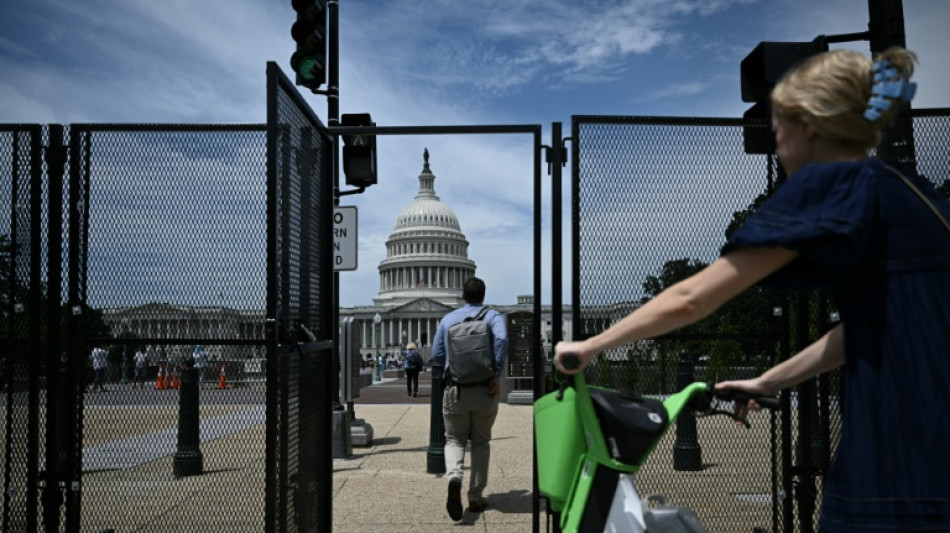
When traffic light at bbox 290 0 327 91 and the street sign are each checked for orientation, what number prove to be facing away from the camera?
0

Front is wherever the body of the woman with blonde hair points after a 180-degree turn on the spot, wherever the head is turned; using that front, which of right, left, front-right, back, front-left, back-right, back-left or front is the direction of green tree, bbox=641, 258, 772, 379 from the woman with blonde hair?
back-left

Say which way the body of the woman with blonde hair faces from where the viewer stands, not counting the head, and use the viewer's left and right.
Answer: facing away from the viewer and to the left of the viewer

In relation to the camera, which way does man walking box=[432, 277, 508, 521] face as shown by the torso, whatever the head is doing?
away from the camera

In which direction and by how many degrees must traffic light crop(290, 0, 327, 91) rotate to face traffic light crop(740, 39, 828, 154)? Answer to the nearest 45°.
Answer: approximately 90° to its left

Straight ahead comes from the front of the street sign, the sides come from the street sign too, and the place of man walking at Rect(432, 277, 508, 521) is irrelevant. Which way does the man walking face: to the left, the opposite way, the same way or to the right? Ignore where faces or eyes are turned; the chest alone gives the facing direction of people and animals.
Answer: the opposite way

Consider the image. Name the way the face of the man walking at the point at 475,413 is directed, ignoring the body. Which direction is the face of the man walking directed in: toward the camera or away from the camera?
away from the camera

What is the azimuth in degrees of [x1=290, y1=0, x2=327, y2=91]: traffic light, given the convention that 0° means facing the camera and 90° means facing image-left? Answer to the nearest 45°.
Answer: approximately 45°
